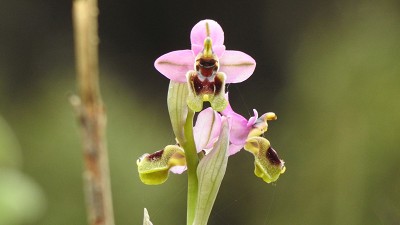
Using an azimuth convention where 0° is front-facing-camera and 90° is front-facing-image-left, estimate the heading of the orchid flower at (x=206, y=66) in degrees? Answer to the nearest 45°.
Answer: approximately 0°
